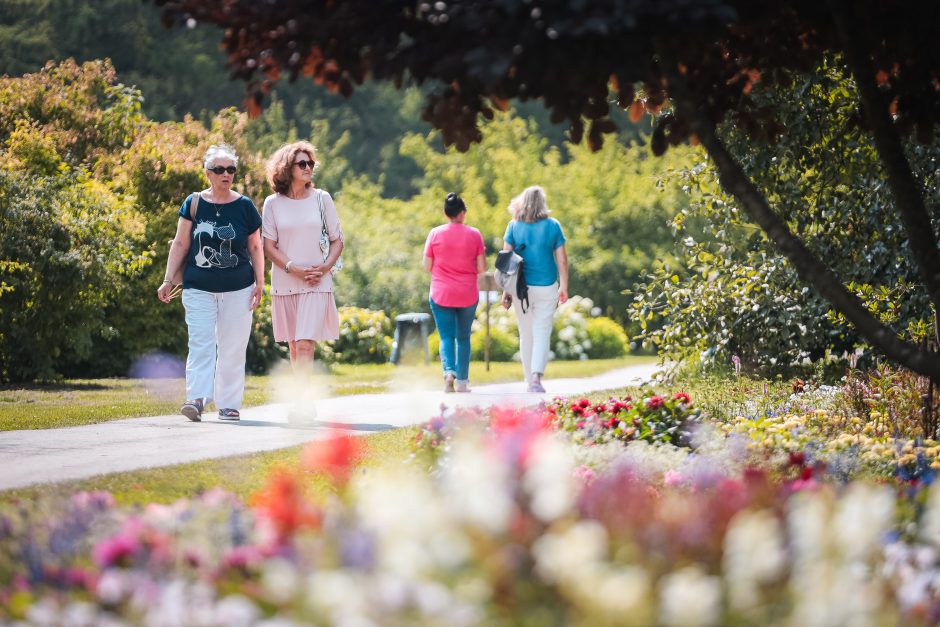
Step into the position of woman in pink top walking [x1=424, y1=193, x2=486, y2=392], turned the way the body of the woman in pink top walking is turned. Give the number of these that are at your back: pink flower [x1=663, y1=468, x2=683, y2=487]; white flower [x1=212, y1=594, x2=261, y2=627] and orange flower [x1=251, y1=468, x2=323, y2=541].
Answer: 3

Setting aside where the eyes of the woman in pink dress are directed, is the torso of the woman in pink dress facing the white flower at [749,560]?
yes

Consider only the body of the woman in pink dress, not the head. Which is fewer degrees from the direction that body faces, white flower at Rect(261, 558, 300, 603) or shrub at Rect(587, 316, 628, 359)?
the white flower

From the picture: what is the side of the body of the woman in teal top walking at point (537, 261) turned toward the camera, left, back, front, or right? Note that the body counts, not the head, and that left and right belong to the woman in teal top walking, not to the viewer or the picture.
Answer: back

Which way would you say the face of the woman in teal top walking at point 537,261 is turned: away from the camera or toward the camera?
away from the camera

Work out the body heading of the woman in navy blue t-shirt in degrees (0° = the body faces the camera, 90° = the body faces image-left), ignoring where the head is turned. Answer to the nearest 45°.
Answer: approximately 0°

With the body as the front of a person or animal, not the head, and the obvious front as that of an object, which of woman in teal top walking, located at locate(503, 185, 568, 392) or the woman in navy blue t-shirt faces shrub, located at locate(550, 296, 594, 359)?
the woman in teal top walking

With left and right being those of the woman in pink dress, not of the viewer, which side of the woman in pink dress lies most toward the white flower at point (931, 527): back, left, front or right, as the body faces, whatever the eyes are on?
front

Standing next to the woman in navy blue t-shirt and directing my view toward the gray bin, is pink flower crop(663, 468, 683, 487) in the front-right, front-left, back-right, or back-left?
back-right

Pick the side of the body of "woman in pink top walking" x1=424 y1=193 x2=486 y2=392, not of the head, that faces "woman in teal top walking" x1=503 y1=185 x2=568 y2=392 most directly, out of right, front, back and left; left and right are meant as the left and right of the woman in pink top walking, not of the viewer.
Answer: right

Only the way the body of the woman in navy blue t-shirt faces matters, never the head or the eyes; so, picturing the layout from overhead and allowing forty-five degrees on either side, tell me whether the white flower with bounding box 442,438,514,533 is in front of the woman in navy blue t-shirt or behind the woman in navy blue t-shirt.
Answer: in front

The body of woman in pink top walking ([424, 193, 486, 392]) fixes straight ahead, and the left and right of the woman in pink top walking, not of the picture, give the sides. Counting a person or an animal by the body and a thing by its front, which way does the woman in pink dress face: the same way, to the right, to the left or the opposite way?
the opposite way

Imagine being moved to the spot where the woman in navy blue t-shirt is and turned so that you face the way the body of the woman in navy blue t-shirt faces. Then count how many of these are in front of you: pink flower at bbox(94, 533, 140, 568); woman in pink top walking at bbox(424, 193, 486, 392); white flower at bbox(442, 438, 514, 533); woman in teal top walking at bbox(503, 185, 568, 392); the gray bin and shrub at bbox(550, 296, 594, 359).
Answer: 2

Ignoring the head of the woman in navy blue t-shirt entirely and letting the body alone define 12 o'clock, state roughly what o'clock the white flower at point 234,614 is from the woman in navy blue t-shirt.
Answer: The white flower is roughly at 12 o'clock from the woman in navy blue t-shirt.

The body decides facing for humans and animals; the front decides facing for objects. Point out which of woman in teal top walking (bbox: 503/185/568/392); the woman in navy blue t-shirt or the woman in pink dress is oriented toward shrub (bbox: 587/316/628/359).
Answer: the woman in teal top walking

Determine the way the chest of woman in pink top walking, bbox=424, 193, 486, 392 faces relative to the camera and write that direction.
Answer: away from the camera

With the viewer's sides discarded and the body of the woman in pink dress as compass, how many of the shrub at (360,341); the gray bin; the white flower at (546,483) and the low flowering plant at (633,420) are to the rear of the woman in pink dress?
2

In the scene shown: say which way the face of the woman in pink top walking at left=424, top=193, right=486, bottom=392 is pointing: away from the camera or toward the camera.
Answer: away from the camera

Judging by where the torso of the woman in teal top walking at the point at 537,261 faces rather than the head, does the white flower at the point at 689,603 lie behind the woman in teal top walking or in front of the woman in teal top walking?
behind

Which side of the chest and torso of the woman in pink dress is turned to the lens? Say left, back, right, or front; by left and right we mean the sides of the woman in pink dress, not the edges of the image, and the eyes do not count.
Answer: front
